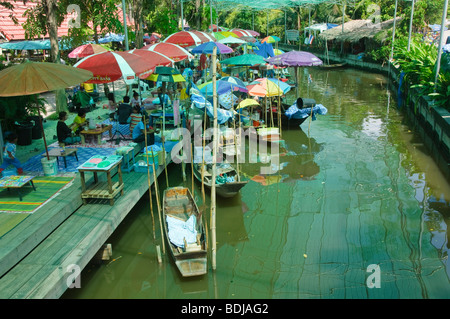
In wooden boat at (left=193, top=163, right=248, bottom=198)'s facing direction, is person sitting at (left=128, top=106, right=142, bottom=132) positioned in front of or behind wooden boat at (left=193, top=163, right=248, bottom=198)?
behind

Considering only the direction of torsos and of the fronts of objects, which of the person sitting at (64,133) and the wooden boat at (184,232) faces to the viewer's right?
the person sitting

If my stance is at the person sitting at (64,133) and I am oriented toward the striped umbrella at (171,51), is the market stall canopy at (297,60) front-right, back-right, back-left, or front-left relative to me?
front-right

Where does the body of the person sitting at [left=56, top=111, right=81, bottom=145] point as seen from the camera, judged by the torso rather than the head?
to the viewer's right

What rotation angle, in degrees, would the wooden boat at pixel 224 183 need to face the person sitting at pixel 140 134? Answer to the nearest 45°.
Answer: approximately 180°

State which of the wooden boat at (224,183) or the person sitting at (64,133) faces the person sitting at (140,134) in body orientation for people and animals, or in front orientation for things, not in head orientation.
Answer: the person sitting at (64,133)

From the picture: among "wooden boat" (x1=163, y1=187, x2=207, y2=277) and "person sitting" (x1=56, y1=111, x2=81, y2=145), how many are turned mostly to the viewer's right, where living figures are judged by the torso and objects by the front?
1

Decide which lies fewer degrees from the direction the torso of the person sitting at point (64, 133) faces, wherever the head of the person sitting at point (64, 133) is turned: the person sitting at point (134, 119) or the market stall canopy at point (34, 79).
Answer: the person sitting

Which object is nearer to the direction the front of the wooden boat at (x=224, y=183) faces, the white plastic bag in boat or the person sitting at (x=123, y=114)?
the white plastic bag in boat

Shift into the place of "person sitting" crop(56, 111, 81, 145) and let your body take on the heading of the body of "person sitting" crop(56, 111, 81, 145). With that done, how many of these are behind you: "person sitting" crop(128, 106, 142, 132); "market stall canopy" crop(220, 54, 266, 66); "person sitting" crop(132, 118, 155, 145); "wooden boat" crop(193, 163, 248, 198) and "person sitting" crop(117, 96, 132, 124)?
0
